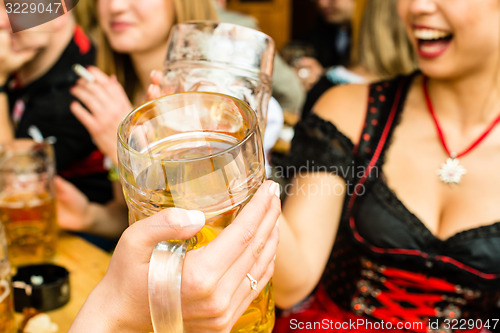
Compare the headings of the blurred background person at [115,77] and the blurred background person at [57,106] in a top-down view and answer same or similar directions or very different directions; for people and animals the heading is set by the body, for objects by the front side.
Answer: same or similar directions

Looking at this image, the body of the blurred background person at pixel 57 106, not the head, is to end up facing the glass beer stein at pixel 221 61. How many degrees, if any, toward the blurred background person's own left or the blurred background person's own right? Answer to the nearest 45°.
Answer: approximately 45° to the blurred background person's own left

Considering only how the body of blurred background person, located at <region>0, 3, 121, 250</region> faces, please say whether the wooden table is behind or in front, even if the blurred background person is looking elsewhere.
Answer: in front

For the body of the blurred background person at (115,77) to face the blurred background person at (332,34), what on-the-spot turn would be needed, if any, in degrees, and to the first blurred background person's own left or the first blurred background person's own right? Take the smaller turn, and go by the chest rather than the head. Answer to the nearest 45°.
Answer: approximately 180°

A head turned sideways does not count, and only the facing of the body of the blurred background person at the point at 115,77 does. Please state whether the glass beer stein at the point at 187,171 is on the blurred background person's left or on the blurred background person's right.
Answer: on the blurred background person's left
